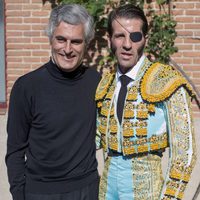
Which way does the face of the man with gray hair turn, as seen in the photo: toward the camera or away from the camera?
toward the camera

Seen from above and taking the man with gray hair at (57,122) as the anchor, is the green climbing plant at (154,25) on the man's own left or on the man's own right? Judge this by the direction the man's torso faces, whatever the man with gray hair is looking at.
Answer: on the man's own left

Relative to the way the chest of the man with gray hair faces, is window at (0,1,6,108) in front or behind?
behind

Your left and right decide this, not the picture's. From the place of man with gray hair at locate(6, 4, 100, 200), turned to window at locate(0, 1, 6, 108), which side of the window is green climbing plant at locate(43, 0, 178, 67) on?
right

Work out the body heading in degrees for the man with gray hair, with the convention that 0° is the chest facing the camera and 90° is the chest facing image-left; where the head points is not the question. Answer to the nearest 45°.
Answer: approximately 315°

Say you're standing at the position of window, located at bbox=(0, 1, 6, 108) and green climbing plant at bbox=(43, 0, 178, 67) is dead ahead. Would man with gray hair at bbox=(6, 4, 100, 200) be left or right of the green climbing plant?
right
